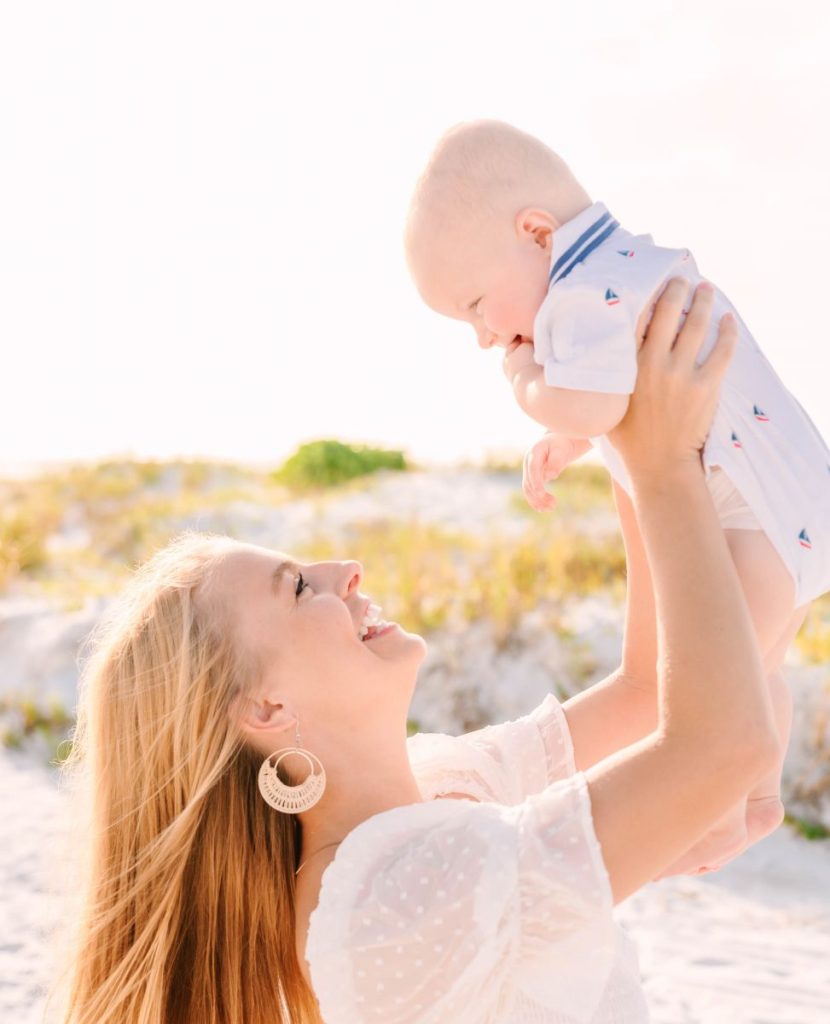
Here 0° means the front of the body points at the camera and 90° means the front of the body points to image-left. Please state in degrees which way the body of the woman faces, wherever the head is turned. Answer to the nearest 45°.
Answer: approximately 270°

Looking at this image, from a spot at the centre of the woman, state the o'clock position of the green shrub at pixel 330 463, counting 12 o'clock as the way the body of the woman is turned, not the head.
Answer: The green shrub is roughly at 9 o'clock from the woman.

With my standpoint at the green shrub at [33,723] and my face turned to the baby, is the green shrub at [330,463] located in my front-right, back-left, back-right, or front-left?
back-left

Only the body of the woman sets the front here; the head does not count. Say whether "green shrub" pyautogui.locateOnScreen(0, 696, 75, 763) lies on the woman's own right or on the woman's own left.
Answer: on the woman's own left

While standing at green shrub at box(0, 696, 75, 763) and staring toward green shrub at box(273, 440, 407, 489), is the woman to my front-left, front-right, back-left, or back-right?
back-right

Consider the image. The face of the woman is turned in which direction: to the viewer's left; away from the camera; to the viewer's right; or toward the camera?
to the viewer's right

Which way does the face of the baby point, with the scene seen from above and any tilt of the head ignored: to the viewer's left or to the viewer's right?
to the viewer's left
